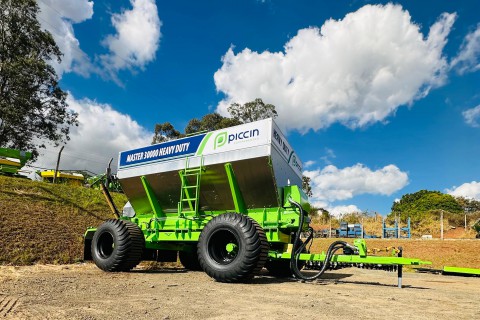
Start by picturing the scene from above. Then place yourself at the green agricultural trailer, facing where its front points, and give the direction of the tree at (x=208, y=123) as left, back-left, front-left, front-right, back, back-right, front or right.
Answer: back-left

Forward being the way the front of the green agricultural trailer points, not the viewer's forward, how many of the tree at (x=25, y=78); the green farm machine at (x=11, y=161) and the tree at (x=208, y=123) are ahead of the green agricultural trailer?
0

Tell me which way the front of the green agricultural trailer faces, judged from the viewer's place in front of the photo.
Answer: facing the viewer and to the right of the viewer

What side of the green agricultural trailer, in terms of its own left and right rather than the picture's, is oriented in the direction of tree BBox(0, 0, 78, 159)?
back

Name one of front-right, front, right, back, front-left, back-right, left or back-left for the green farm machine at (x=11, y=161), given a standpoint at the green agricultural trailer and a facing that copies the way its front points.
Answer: back

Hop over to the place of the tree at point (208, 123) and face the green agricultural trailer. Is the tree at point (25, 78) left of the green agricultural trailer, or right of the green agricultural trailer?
right

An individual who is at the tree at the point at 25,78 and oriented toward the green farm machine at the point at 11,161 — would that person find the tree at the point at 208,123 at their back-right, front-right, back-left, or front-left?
back-left
